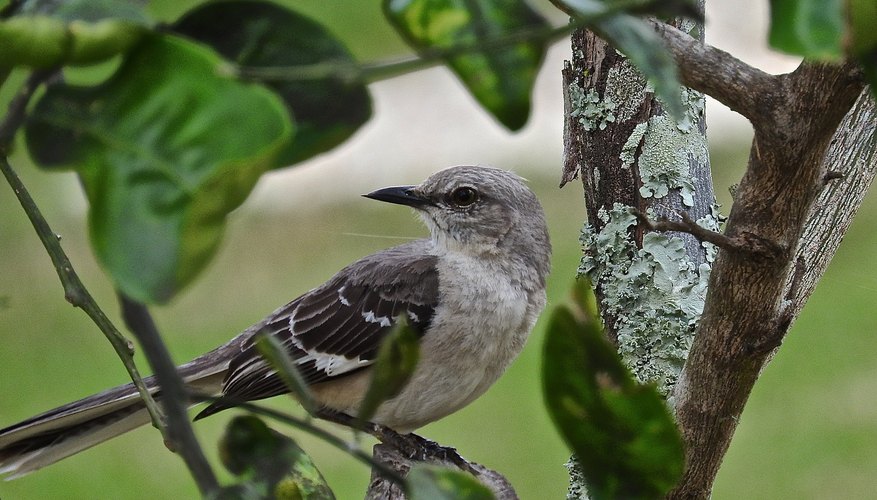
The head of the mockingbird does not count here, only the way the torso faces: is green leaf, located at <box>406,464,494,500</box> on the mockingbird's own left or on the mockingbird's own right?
on the mockingbird's own right

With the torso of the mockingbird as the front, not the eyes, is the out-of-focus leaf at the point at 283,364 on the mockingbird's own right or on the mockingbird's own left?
on the mockingbird's own right

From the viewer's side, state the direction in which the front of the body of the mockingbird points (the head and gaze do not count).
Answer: to the viewer's right

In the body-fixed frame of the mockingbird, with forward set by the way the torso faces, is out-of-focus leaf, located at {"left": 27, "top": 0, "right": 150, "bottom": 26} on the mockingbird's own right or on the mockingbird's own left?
on the mockingbird's own right
